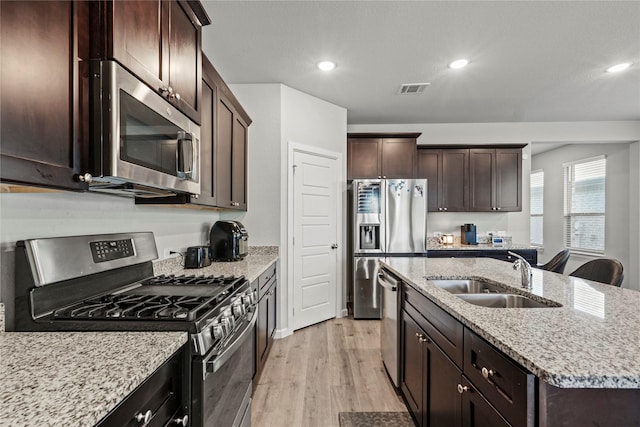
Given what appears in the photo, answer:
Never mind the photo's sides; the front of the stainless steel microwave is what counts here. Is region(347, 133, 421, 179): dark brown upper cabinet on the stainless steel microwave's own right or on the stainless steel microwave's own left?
on the stainless steel microwave's own left

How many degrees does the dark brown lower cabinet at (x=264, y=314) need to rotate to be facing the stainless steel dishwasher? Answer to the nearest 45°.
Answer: approximately 45° to its right

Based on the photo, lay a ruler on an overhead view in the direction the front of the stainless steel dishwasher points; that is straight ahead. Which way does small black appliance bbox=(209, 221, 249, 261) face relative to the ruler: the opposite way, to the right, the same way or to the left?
the opposite way

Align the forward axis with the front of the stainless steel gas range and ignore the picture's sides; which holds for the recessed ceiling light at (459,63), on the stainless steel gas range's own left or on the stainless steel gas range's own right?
on the stainless steel gas range's own left

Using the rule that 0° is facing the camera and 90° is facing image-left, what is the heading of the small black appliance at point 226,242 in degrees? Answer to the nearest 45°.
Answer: approximately 315°

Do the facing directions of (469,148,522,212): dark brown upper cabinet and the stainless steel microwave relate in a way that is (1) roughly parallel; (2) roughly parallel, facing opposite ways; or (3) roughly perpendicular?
roughly perpendicular

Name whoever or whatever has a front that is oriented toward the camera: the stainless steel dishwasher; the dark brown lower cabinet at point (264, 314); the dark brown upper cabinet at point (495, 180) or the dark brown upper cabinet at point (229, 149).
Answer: the dark brown upper cabinet at point (495, 180)

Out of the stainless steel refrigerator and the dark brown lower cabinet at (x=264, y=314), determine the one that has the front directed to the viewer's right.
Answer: the dark brown lower cabinet

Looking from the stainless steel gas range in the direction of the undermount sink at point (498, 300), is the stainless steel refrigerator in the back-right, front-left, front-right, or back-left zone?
front-left

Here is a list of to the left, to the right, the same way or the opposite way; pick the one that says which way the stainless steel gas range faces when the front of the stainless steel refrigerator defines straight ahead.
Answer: to the left

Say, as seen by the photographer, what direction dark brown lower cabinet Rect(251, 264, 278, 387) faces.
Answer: facing to the right of the viewer

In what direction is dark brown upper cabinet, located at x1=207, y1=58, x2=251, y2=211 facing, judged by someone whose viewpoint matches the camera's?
facing to the right of the viewer

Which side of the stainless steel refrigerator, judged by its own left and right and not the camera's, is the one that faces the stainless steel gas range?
front

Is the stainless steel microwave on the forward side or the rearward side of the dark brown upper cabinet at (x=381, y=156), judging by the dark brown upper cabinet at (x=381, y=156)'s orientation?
on the forward side

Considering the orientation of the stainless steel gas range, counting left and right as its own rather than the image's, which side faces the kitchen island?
front

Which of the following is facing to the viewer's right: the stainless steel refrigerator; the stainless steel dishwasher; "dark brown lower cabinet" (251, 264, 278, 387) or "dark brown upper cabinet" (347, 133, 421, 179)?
the dark brown lower cabinet

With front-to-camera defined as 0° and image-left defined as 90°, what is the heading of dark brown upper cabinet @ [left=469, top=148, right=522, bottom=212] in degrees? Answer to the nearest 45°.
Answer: approximately 0°

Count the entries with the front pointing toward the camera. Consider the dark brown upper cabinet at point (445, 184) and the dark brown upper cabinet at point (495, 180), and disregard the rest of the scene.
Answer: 2

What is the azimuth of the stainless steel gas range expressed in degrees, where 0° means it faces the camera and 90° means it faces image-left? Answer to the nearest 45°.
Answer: approximately 315°

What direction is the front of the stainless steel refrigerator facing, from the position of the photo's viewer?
facing the viewer

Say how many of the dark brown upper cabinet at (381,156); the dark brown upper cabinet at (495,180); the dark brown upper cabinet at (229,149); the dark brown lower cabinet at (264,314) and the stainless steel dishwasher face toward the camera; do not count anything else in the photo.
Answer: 2

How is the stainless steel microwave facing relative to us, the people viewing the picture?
facing the viewer and to the right of the viewer

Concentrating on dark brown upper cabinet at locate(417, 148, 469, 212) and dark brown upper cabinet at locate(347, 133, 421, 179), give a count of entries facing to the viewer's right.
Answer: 0

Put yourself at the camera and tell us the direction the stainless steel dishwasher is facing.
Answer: facing to the left of the viewer
